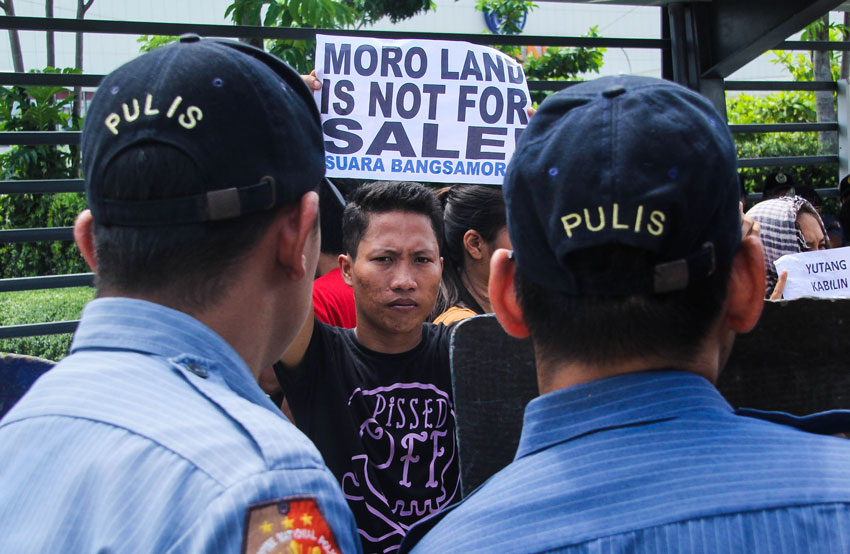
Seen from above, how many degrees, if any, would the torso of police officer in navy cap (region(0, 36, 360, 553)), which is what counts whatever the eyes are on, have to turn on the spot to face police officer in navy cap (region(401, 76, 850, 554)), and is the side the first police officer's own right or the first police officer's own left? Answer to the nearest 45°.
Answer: approximately 90° to the first police officer's own right

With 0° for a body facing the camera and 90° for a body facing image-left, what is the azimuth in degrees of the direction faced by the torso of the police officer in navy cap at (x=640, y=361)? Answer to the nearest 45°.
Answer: approximately 180°

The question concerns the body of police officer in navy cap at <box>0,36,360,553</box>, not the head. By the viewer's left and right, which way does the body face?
facing away from the viewer and to the right of the viewer

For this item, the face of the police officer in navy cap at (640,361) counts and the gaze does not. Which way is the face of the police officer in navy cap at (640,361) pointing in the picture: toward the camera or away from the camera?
away from the camera
